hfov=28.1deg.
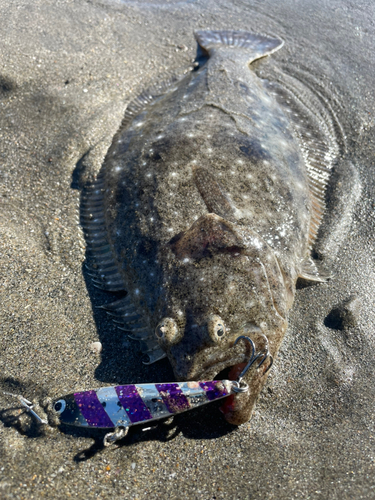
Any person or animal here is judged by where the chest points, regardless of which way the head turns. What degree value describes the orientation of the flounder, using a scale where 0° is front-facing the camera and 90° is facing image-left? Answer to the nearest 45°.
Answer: approximately 0°

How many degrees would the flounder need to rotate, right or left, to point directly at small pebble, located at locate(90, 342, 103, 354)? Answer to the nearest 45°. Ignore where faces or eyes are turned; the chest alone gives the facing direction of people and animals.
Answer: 0° — it already faces it
